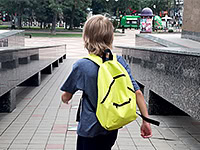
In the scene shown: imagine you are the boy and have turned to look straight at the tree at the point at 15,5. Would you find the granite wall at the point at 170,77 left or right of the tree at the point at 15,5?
right

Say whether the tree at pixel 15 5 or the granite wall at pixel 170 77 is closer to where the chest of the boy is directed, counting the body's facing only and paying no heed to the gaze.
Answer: the tree

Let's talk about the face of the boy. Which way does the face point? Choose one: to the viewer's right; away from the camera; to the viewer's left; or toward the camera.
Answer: away from the camera

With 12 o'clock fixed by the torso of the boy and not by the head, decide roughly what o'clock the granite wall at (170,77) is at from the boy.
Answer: The granite wall is roughly at 2 o'clock from the boy.

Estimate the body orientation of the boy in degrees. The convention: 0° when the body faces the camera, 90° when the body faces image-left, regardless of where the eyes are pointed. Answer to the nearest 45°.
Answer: approximately 135°
